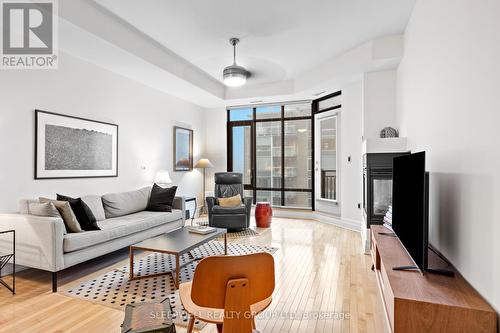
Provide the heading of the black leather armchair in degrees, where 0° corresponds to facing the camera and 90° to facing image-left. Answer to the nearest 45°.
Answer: approximately 0°

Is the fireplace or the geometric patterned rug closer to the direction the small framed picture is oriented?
the fireplace

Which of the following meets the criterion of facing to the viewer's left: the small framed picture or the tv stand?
the tv stand

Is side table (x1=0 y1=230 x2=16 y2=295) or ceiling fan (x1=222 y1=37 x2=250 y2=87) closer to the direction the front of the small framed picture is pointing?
the ceiling fan

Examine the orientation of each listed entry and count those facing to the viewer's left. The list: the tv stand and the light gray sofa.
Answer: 1

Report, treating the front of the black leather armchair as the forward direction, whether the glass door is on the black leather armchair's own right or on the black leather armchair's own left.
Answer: on the black leather armchair's own left

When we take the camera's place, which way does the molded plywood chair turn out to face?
facing away from the viewer and to the left of the viewer

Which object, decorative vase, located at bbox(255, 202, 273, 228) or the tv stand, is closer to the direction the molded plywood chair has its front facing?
the decorative vase

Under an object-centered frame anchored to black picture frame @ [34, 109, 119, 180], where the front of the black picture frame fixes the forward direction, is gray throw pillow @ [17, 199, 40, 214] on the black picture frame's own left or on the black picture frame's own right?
on the black picture frame's own right

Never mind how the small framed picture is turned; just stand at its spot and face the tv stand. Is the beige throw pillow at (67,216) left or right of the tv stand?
right

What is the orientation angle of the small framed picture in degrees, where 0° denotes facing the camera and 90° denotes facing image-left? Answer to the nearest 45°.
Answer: approximately 315°
